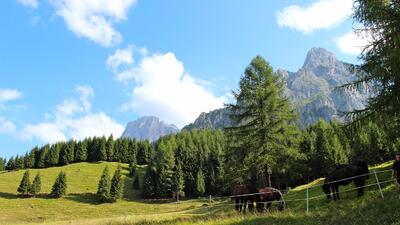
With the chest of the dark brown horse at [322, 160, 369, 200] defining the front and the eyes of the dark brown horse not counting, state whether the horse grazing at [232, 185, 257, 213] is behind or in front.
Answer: in front

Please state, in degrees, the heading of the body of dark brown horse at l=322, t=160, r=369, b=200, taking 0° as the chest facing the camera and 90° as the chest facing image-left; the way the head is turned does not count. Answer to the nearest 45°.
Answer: approximately 90°

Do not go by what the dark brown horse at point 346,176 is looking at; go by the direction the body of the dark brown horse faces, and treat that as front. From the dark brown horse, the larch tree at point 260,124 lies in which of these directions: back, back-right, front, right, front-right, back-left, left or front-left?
front-right

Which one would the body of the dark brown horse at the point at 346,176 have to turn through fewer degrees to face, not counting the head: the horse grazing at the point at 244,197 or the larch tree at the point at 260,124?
the horse grazing
